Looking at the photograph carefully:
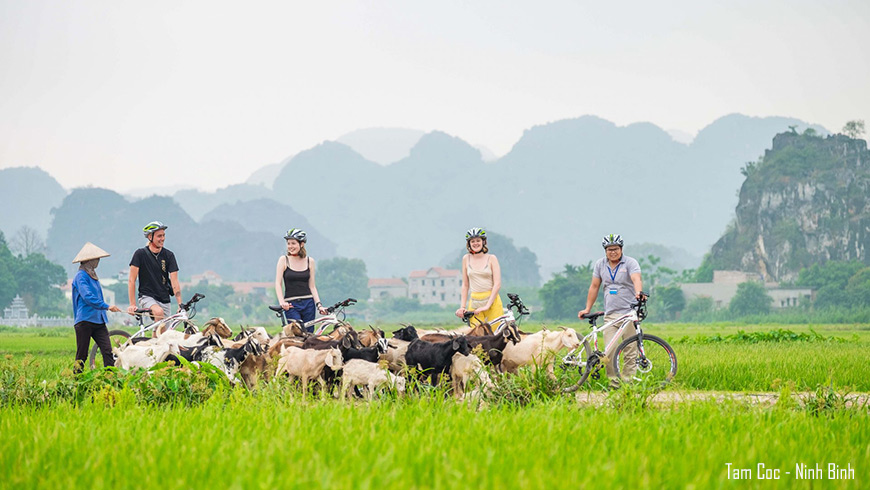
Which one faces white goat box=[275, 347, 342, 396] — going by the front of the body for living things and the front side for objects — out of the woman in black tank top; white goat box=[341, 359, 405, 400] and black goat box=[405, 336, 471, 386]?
the woman in black tank top

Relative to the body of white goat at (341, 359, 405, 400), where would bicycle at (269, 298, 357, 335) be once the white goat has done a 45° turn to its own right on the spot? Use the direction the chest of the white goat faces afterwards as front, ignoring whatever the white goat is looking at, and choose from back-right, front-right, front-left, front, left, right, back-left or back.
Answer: back-left

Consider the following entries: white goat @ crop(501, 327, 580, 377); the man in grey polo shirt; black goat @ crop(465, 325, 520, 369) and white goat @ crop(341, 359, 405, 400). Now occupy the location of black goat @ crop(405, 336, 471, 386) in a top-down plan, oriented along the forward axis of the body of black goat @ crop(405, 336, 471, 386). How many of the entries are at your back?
1

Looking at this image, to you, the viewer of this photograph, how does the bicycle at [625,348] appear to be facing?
facing to the right of the viewer

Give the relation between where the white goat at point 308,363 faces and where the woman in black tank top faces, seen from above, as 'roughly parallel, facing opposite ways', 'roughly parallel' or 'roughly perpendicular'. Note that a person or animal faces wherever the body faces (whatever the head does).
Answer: roughly perpendicular

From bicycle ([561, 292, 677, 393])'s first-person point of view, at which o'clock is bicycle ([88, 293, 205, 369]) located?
bicycle ([88, 293, 205, 369]) is roughly at 6 o'clock from bicycle ([561, 292, 677, 393]).

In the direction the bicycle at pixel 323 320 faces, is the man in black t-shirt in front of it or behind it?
behind

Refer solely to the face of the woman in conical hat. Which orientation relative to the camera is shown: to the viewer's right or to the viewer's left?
to the viewer's right

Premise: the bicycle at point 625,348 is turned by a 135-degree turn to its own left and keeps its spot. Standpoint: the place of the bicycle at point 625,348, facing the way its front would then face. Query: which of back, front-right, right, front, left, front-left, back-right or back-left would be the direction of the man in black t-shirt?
front-left

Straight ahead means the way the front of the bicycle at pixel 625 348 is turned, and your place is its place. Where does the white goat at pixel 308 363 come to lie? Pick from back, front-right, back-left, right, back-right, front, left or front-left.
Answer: back-right

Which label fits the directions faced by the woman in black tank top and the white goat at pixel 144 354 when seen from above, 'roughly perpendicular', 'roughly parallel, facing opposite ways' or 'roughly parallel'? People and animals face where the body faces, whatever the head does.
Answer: roughly perpendicular
